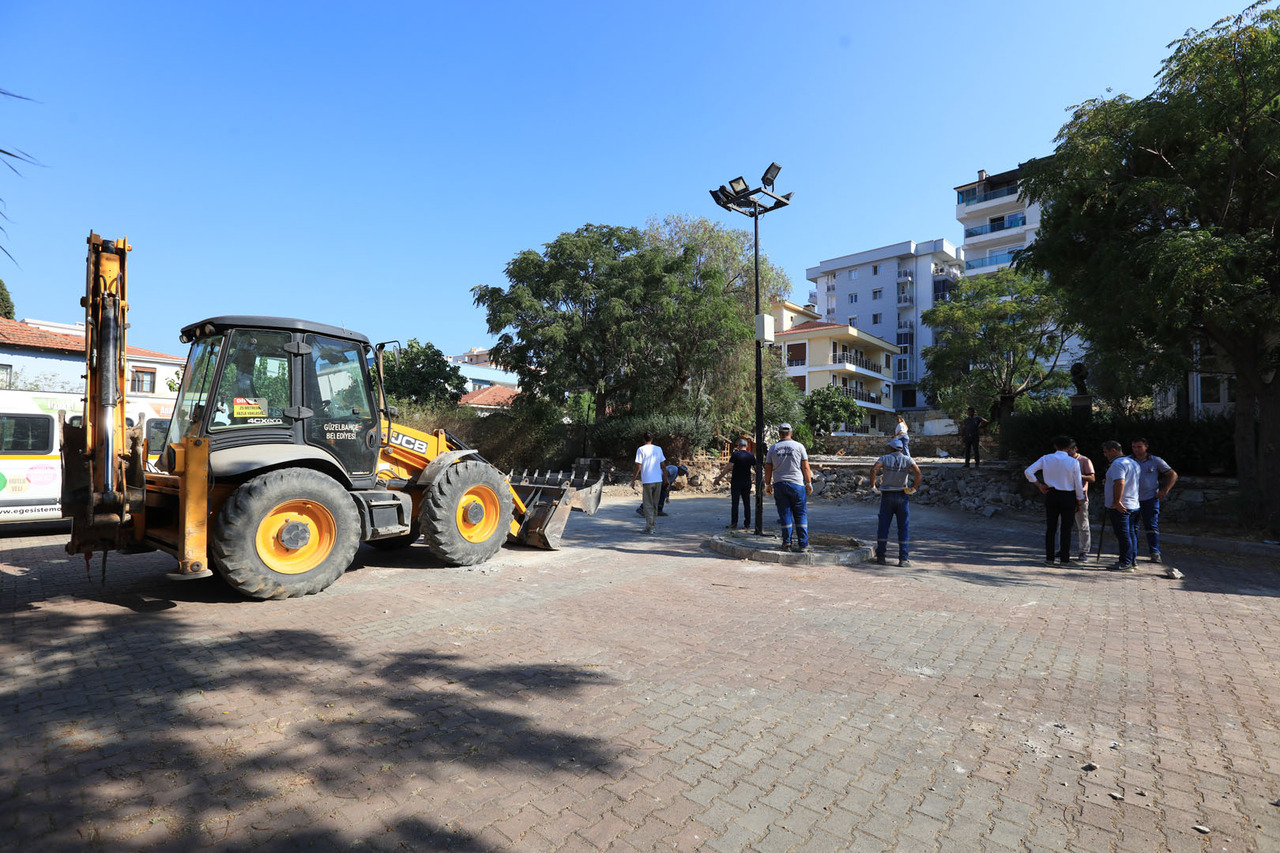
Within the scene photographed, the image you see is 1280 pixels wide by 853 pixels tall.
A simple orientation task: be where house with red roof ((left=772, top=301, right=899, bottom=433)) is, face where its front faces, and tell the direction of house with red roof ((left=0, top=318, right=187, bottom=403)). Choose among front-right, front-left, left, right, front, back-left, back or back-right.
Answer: right

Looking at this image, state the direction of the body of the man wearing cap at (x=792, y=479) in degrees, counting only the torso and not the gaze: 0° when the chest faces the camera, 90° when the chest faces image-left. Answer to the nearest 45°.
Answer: approximately 180°

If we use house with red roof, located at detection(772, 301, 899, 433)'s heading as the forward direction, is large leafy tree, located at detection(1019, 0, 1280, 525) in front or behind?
in front

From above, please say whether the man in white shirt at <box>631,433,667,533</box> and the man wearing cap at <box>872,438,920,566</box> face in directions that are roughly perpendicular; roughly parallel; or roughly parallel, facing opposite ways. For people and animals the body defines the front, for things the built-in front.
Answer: roughly parallel

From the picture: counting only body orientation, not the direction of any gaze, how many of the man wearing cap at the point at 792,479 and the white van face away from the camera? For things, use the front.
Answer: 1

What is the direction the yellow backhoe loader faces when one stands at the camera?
facing away from the viewer and to the right of the viewer

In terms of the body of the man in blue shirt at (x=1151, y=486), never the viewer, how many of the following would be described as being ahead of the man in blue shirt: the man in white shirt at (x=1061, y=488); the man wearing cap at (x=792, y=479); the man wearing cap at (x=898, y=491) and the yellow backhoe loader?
4
